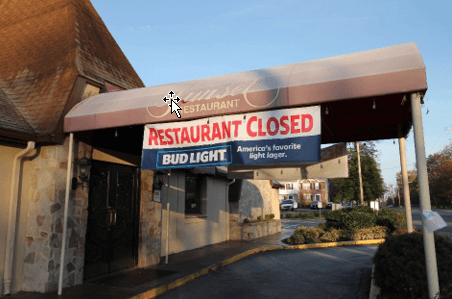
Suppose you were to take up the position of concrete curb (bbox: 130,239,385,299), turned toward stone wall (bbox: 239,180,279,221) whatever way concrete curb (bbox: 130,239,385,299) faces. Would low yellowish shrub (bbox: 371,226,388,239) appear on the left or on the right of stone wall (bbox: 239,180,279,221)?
right

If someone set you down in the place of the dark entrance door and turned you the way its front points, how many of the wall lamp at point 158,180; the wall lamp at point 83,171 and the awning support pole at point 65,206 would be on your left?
1

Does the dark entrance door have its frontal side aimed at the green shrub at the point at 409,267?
yes

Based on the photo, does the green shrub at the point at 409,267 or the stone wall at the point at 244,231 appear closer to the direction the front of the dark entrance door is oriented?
the green shrub

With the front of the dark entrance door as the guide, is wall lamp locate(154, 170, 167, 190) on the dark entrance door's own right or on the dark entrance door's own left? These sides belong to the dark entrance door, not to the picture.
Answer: on the dark entrance door's own left

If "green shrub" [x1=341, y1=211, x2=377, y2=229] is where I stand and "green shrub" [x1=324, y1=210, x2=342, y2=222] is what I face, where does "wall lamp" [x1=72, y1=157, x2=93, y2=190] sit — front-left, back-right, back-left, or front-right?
back-left

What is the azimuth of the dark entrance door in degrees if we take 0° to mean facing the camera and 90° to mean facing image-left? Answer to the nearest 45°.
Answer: approximately 315°

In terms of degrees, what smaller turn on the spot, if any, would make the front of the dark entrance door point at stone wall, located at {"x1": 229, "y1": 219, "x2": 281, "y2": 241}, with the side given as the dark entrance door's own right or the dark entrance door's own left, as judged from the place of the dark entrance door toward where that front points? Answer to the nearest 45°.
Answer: approximately 90° to the dark entrance door's own left

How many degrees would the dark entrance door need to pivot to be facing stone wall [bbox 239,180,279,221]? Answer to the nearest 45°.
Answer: approximately 90° to its left

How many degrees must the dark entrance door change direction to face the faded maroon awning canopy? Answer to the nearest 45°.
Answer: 0° — it already faces it

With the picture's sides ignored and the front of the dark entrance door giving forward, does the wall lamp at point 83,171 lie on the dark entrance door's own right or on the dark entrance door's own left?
on the dark entrance door's own right

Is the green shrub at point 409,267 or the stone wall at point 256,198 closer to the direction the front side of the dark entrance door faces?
the green shrub

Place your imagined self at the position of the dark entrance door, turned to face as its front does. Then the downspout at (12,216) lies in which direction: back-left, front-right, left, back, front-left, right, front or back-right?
right
